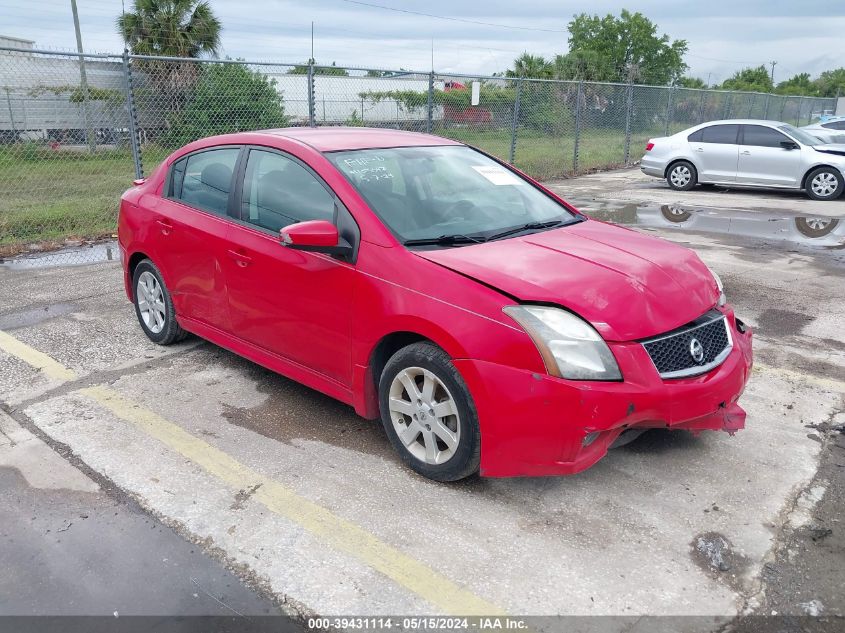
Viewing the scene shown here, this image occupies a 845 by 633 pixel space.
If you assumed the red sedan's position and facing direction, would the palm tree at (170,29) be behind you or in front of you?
behind

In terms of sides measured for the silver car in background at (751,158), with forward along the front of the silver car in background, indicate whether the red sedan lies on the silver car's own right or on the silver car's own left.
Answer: on the silver car's own right

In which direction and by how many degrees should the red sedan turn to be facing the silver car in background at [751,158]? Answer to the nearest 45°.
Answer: approximately 90° to its left

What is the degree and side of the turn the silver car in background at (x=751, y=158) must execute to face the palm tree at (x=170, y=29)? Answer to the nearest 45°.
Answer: approximately 180°

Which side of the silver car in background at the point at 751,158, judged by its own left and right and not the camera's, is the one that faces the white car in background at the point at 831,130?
left

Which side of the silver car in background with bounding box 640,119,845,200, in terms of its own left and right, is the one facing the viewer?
right
